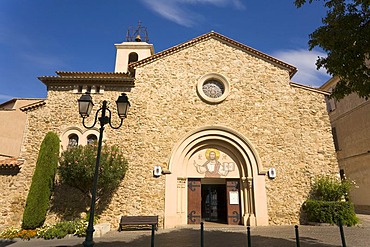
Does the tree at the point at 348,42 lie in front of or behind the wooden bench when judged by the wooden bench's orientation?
in front

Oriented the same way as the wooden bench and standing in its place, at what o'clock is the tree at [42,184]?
The tree is roughly at 3 o'clock from the wooden bench.

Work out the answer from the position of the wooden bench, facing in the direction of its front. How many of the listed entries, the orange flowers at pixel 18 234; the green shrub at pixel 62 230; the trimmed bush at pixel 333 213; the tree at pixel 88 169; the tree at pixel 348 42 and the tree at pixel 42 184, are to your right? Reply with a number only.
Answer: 4

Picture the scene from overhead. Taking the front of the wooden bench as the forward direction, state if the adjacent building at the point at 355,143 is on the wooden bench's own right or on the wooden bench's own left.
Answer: on the wooden bench's own left

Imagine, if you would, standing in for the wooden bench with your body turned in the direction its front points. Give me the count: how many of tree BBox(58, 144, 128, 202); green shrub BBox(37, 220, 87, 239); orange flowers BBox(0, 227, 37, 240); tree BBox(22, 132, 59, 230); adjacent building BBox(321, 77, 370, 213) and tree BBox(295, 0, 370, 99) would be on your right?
4

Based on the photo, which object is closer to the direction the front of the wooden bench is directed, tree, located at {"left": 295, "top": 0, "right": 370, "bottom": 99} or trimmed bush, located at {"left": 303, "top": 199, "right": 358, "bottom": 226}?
the tree

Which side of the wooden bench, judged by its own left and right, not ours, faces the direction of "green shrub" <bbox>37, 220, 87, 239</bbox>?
right

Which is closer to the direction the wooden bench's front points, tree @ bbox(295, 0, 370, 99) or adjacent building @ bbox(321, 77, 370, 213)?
the tree

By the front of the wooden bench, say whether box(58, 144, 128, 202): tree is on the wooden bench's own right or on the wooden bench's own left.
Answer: on the wooden bench's own right

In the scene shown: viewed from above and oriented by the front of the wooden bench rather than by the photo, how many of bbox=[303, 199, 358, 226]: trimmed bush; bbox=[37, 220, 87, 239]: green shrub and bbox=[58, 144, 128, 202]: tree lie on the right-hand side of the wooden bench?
2

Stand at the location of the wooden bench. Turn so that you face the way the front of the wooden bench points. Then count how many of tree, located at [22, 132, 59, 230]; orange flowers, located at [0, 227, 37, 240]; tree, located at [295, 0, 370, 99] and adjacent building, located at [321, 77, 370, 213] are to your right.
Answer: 2

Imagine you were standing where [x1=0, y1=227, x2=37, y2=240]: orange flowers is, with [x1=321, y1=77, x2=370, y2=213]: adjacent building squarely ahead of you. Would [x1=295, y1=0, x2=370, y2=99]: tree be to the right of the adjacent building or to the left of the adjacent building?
right

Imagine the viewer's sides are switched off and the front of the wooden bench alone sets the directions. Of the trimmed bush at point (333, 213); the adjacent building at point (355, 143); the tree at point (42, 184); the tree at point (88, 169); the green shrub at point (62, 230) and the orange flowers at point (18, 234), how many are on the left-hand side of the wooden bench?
2

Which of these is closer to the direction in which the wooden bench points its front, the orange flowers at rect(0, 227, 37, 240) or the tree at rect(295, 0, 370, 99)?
the tree

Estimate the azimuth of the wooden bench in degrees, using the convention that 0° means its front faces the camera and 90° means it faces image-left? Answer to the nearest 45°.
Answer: approximately 0°

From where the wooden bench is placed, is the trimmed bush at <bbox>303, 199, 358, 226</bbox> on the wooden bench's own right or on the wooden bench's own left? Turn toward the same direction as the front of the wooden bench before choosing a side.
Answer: on the wooden bench's own left

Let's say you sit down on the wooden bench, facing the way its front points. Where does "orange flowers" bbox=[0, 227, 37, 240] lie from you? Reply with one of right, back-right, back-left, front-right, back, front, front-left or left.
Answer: right
